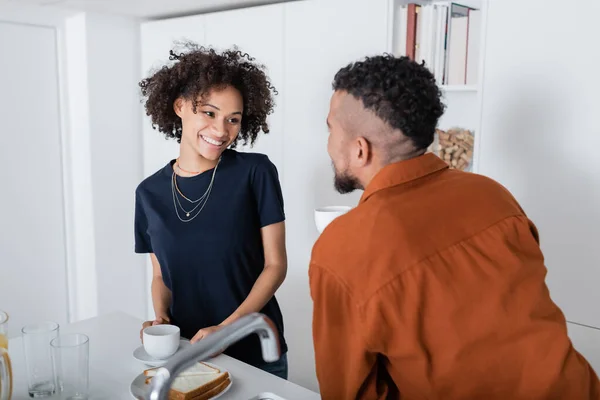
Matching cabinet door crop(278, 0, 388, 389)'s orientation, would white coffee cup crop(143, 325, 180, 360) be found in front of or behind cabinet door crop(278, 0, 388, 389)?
in front

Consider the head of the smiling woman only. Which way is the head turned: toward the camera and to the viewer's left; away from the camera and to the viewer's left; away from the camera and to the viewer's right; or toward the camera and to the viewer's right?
toward the camera and to the viewer's right

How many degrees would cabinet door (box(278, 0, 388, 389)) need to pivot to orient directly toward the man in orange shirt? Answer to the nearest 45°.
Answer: approximately 45° to its left

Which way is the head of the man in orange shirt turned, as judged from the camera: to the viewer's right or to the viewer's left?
to the viewer's left

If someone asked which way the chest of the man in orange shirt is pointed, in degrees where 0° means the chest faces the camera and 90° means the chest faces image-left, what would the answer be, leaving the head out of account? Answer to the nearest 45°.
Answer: approximately 135°

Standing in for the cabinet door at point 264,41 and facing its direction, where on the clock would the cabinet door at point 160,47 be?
the cabinet door at point 160,47 is roughly at 3 o'clock from the cabinet door at point 264,41.

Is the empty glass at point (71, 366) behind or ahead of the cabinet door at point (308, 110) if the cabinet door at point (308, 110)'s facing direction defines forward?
ahead

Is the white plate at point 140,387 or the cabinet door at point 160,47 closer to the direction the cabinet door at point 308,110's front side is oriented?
the white plate
